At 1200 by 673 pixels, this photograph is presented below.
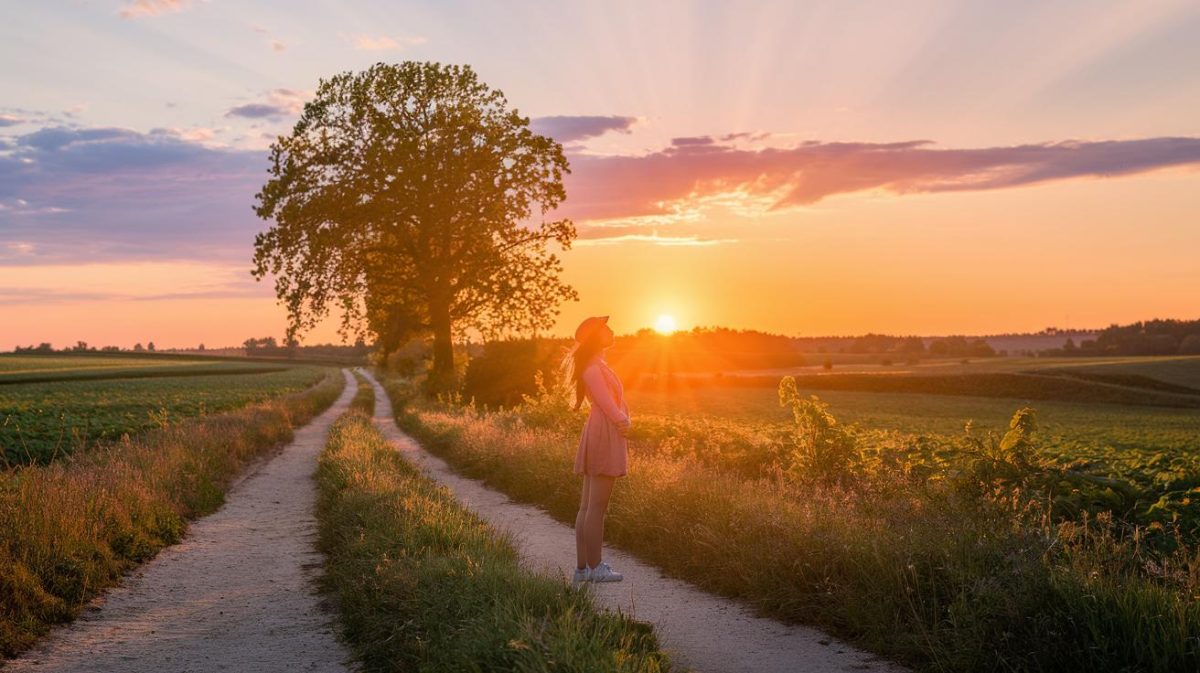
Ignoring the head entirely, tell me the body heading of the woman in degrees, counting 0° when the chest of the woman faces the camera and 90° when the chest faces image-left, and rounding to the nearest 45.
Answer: approximately 270°

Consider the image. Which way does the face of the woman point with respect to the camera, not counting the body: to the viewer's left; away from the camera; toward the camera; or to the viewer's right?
to the viewer's right

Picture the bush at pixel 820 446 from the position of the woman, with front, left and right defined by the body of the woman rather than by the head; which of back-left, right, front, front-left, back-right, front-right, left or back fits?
front-left
